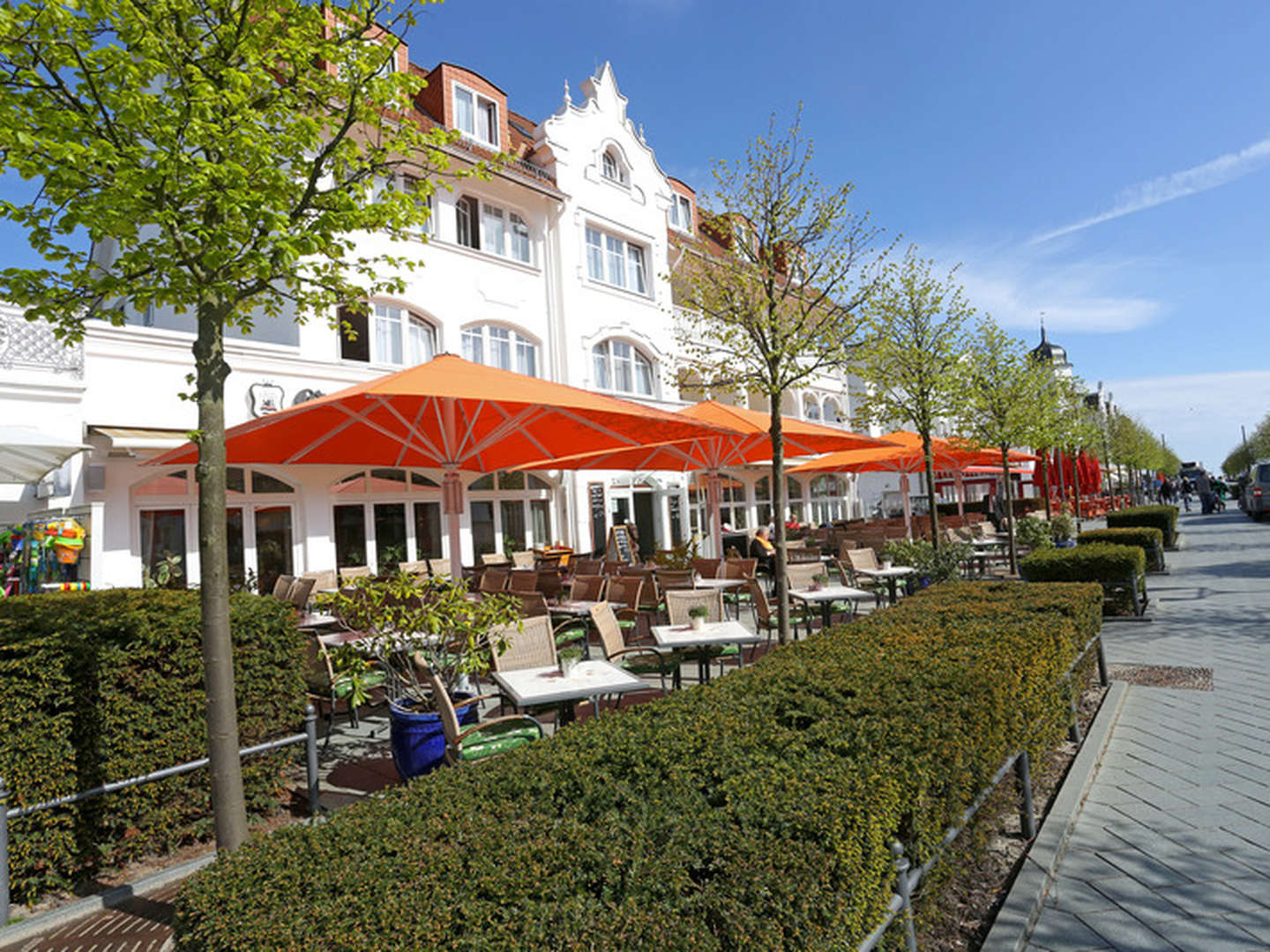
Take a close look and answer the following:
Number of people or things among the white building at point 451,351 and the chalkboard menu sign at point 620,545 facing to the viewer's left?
0

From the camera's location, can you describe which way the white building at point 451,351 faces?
facing the viewer and to the right of the viewer

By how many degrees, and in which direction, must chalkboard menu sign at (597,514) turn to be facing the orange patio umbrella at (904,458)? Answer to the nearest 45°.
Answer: approximately 45° to its left

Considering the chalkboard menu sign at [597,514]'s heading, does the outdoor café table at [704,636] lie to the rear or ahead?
ahead

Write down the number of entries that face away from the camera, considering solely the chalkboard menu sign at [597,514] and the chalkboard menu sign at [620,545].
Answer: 0

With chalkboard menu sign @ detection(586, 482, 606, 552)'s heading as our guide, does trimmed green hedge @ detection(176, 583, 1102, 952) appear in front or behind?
in front

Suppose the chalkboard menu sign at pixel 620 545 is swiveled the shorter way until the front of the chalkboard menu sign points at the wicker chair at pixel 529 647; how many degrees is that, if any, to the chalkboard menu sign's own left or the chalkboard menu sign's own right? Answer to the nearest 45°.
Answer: approximately 45° to the chalkboard menu sign's own right

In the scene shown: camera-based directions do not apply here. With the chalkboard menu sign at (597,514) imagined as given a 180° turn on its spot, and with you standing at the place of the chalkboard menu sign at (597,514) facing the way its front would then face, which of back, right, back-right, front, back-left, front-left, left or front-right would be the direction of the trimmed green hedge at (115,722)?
back-left

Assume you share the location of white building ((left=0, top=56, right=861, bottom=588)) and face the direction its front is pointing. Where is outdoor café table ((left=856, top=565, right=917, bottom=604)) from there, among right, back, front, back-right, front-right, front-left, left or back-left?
front

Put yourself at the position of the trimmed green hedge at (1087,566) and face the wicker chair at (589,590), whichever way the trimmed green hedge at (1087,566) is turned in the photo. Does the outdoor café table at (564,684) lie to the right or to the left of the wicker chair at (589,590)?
left
